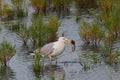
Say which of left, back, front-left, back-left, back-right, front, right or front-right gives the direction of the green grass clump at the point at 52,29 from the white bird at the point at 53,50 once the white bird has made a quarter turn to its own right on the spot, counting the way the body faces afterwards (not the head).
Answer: back

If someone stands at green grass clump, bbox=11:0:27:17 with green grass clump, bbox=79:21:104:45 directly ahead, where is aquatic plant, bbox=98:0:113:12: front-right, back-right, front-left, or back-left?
front-left

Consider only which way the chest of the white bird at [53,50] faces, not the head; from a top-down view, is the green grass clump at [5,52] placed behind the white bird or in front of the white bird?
behind

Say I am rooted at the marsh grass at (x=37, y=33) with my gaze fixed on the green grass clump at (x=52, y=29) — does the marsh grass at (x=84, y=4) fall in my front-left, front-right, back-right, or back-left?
front-left

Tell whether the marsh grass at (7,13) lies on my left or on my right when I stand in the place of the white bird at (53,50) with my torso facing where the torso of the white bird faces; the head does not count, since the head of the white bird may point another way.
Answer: on my left

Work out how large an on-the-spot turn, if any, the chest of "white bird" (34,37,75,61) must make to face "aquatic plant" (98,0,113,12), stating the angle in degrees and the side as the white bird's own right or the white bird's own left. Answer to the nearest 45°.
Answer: approximately 45° to the white bird's own left

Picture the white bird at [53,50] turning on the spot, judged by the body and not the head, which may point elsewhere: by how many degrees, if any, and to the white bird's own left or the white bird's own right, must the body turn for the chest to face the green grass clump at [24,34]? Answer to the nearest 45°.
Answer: approximately 135° to the white bird's own left

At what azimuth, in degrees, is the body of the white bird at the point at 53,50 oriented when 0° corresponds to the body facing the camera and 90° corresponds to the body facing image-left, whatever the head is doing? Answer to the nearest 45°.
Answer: approximately 270°

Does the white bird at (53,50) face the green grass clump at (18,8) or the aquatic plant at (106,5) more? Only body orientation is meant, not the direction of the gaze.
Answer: the aquatic plant

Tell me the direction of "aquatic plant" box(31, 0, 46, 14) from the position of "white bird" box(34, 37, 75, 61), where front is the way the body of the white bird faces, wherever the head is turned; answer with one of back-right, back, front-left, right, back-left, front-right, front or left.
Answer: left

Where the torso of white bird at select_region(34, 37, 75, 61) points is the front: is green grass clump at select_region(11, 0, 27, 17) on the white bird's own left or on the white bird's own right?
on the white bird's own left
